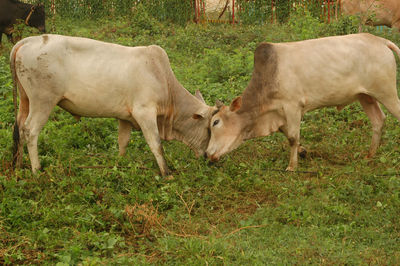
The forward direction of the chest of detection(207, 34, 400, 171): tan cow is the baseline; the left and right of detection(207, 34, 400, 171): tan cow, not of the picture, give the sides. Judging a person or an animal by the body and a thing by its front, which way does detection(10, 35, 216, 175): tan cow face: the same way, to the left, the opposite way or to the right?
the opposite way

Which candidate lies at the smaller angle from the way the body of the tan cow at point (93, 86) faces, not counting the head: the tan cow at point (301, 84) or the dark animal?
the tan cow

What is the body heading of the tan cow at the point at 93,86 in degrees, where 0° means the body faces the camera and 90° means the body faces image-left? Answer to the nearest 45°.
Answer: approximately 270°

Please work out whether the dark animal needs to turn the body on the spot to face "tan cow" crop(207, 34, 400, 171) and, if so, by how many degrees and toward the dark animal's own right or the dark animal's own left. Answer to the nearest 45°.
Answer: approximately 45° to the dark animal's own right

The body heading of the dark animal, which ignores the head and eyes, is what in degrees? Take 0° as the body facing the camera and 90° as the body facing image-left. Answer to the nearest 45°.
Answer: approximately 270°

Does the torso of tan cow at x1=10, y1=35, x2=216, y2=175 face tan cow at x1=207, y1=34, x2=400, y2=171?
yes

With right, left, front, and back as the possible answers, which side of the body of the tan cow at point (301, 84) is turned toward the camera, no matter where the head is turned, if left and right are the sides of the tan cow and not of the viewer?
left

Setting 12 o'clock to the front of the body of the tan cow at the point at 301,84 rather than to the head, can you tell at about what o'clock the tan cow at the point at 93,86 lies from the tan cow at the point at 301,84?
the tan cow at the point at 93,86 is roughly at 11 o'clock from the tan cow at the point at 301,84.

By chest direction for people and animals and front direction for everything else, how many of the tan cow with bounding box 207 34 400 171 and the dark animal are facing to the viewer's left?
1

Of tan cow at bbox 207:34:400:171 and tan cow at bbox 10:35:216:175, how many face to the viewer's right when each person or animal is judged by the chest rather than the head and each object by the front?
1

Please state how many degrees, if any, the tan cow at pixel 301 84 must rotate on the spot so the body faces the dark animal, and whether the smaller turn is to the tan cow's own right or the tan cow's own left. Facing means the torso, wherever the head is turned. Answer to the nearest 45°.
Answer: approximately 45° to the tan cow's own right
